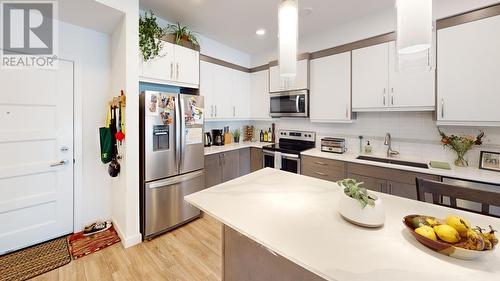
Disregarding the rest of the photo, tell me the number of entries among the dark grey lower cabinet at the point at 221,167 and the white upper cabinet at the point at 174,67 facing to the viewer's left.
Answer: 0

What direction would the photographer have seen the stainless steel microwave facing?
facing the viewer and to the left of the viewer

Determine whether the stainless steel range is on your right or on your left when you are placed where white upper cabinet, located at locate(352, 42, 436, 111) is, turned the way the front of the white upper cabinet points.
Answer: on your right

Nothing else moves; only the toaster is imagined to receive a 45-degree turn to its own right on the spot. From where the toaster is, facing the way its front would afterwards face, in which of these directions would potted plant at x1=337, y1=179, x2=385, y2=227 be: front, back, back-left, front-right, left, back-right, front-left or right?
left

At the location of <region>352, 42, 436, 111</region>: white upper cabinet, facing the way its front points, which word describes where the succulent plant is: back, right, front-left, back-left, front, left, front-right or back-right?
front

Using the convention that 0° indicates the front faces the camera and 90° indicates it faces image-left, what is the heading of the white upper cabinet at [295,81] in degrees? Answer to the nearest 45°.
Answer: approximately 45°

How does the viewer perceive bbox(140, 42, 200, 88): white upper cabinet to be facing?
facing the viewer and to the right of the viewer

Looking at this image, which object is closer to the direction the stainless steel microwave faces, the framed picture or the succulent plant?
the succulent plant

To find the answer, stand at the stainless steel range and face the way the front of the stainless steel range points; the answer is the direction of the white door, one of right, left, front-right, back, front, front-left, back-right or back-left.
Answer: front
